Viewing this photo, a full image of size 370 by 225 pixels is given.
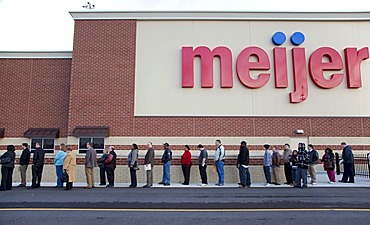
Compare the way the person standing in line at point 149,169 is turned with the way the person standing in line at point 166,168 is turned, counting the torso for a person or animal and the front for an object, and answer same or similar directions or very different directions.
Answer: same or similar directions

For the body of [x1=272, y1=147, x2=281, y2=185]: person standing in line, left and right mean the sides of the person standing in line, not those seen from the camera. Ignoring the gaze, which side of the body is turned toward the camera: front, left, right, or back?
left

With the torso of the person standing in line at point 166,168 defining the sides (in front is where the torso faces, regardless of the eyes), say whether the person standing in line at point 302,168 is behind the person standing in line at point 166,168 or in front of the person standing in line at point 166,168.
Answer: behind

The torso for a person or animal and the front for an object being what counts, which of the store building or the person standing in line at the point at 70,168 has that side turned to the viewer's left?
the person standing in line

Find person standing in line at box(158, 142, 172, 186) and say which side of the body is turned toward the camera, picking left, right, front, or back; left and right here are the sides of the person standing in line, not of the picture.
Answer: left

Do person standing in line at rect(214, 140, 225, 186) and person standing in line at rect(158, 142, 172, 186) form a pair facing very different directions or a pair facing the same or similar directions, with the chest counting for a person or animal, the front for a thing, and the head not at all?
same or similar directions

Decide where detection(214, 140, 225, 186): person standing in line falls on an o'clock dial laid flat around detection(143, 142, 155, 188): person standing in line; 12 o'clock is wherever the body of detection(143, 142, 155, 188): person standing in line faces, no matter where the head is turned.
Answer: detection(214, 140, 225, 186): person standing in line is roughly at 6 o'clock from detection(143, 142, 155, 188): person standing in line.

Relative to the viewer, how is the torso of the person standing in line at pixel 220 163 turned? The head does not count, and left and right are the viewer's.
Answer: facing to the left of the viewer

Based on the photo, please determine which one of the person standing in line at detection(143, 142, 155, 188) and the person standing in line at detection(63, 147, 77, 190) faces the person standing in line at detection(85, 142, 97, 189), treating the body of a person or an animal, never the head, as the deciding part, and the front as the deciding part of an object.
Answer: the person standing in line at detection(143, 142, 155, 188)

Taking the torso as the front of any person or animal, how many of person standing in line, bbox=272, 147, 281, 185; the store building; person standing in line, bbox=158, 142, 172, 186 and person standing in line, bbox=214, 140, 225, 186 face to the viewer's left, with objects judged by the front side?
3

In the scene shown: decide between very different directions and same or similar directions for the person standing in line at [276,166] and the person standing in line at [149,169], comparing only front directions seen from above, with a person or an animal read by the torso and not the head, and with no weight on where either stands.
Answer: same or similar directions

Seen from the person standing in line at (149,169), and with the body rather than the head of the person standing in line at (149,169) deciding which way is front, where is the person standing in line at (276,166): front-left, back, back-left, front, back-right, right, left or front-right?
back

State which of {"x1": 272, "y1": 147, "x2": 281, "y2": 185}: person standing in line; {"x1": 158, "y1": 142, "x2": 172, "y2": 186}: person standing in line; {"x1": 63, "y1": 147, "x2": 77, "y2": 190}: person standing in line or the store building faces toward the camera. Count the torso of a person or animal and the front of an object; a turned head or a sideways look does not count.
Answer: the store building

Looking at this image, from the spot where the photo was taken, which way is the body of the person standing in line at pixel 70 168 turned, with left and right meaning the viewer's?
facing to the left of the viewer

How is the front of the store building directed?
toward the camera

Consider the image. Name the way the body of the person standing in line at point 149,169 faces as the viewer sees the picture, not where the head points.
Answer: to the viewer's left

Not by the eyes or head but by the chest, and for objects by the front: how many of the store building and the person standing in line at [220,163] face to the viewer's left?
1

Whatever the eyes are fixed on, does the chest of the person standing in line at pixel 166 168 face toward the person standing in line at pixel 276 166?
no

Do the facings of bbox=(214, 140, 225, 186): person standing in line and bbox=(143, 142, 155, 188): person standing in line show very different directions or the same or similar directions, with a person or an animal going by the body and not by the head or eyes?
same or similar directions

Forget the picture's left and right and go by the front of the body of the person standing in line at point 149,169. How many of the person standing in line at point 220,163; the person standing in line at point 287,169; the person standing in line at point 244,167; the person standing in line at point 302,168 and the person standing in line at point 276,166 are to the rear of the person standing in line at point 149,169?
5

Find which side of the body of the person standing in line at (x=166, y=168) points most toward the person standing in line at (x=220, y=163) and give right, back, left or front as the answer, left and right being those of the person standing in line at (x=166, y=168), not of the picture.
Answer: back
